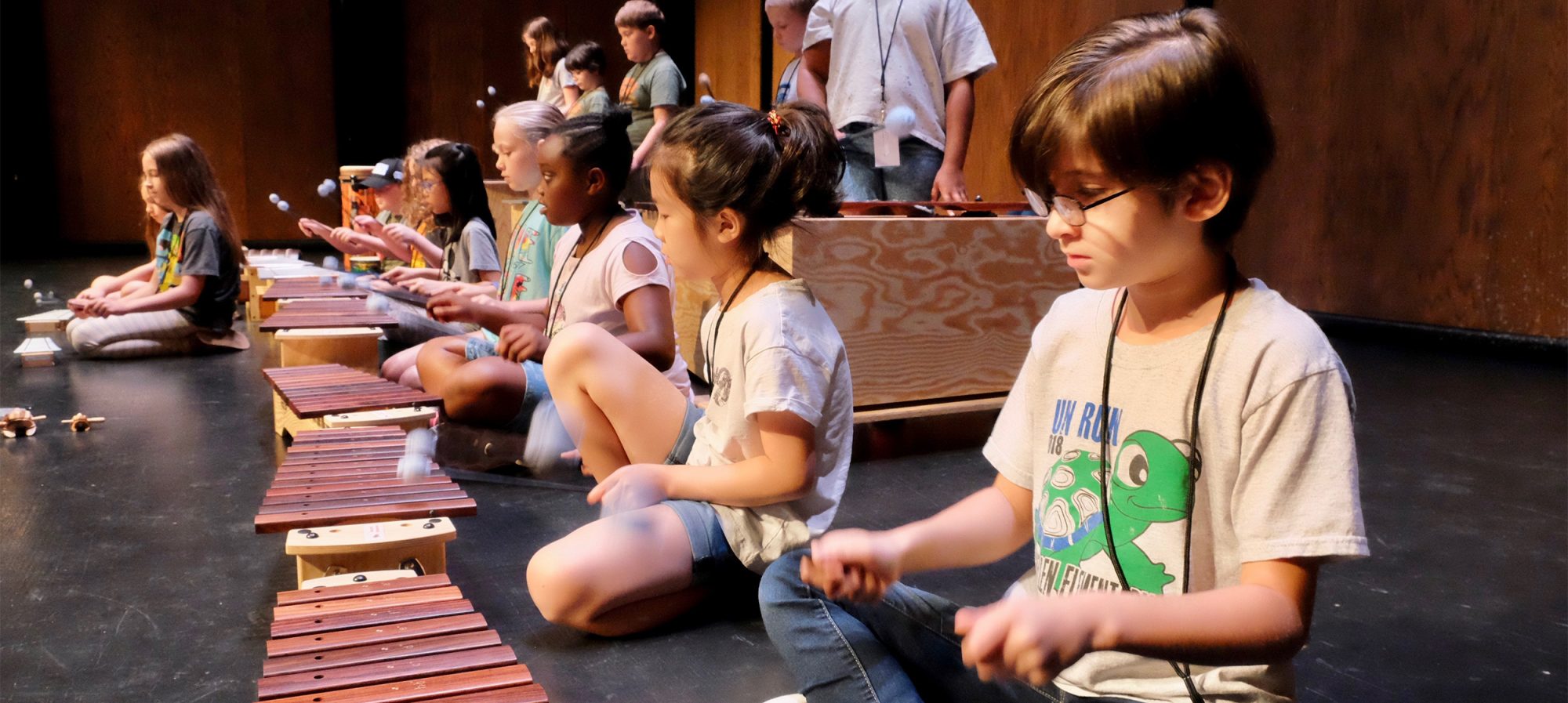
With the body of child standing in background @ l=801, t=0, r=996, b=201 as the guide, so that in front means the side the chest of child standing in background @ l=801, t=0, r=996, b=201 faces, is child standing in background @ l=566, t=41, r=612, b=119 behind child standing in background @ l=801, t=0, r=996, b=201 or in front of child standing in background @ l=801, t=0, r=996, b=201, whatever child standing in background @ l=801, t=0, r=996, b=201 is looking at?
behind

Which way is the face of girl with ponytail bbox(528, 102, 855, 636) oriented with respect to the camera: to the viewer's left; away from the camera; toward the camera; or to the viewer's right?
to the viewer's left

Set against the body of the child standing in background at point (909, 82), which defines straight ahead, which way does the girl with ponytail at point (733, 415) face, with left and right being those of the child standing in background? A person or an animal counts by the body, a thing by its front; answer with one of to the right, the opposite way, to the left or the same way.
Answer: to the right

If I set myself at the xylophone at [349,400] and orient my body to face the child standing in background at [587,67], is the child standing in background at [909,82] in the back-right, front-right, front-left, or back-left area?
front-right

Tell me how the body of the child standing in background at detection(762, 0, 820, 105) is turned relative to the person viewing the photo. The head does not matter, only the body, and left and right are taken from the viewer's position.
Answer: facing the viewer and to the left of the viewer

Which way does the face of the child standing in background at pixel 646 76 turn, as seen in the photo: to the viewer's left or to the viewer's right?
to the viewer's left

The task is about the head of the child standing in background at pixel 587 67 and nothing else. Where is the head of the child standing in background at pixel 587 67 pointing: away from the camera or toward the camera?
toward the camera

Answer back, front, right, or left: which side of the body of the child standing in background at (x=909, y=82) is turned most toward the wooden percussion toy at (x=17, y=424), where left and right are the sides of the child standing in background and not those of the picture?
right

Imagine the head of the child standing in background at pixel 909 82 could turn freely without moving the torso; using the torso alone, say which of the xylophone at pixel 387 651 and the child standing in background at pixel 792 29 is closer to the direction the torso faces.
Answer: the xylophone

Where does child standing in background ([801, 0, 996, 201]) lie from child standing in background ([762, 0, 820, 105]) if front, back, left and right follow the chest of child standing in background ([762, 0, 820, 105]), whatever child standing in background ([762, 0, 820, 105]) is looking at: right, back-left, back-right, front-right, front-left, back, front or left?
left

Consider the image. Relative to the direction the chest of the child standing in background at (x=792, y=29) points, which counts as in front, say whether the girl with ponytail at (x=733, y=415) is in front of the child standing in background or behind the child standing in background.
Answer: in front

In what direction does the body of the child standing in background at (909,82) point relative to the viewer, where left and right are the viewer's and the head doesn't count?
facing the viewer

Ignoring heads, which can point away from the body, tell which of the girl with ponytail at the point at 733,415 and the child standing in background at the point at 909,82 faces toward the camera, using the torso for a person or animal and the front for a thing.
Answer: the child standing in background

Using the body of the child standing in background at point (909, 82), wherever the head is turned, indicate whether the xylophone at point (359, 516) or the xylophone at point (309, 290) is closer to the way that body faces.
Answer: the xylophone at point (359, 516)

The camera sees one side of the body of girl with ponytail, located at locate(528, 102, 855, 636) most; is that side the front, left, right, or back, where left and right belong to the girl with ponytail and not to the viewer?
left

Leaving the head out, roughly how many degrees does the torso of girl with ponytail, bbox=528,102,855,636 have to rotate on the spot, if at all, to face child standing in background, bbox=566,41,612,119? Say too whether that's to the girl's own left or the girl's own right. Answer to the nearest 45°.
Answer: approximately 90° to the girl's own right

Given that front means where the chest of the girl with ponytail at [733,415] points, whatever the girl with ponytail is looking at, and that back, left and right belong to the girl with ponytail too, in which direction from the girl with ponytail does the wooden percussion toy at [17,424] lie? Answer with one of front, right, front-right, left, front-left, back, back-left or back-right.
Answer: front-right
